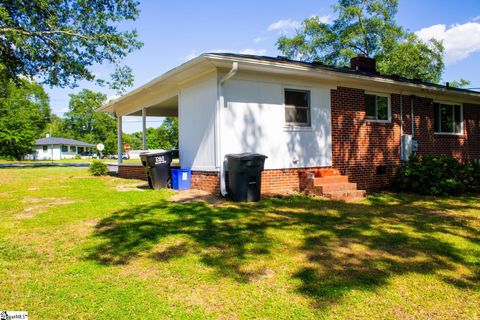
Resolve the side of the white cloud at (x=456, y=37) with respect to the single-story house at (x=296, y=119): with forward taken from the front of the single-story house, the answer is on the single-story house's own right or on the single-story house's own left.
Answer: on the single-story house's own right

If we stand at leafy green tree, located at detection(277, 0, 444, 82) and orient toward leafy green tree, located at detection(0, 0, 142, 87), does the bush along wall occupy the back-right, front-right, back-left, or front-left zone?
front-left

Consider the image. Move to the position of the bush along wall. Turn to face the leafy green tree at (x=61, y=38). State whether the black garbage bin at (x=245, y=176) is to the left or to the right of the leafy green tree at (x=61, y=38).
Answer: left

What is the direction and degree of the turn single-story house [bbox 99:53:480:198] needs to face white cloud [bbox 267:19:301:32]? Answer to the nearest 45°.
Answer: approximately 45° to its right

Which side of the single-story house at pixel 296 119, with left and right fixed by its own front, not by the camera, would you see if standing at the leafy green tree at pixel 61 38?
left

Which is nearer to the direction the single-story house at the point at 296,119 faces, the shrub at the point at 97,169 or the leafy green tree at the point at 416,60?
the shrub

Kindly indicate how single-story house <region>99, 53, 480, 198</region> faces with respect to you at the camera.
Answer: facing away from the viewer and to the left of the viewer
